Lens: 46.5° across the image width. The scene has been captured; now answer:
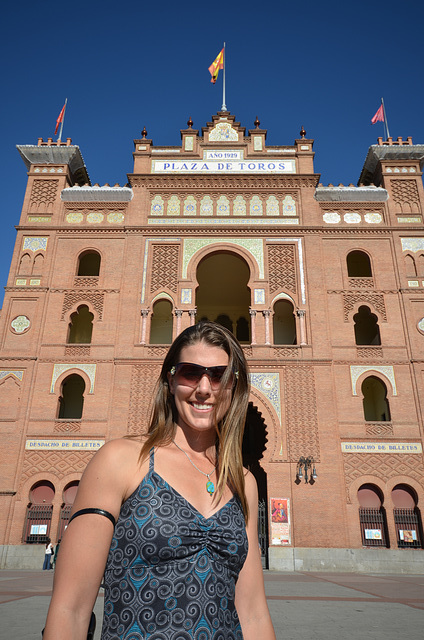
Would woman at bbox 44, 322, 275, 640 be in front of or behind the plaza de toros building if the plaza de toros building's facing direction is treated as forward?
in front

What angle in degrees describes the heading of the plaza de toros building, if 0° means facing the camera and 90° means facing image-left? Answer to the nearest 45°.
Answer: approximately 0°

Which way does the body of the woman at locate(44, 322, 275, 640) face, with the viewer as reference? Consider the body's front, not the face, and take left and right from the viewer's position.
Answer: facing the viewer and to the right of the viewer

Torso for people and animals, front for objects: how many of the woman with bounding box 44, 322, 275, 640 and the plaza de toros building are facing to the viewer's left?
0

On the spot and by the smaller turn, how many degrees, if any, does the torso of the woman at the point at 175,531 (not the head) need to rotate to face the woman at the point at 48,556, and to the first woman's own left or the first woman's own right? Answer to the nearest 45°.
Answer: approximately 135° to the first woman's own left

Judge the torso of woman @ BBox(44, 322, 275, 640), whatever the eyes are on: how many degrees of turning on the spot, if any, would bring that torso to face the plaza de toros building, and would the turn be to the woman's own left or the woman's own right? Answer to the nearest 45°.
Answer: approximately 135° to the woman's own left
